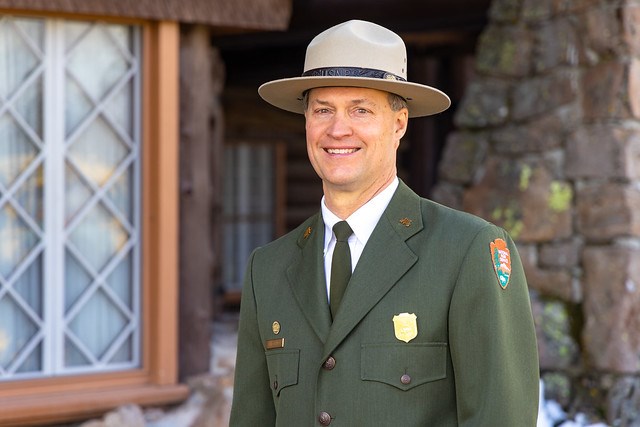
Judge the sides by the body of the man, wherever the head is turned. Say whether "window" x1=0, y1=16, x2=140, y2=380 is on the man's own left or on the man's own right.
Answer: on the man's own right

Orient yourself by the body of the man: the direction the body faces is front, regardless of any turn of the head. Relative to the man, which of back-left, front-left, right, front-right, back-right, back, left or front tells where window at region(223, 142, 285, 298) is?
back-right

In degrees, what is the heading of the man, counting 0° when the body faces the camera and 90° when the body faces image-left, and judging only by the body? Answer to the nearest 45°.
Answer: approximately 45°
